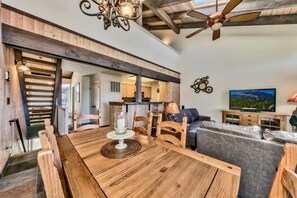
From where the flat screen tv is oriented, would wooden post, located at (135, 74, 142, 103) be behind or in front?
in front

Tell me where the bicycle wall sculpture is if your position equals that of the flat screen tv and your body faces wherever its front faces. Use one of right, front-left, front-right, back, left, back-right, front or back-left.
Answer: front-right

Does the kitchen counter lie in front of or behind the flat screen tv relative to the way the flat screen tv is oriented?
in front

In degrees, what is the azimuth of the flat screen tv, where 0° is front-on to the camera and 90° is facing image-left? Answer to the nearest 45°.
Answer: approximately 45°
